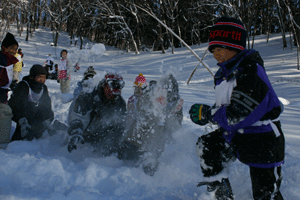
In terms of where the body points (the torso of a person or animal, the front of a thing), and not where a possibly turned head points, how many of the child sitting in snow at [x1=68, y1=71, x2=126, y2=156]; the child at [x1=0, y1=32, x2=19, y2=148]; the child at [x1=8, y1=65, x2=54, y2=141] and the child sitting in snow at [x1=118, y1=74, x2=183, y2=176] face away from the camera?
0

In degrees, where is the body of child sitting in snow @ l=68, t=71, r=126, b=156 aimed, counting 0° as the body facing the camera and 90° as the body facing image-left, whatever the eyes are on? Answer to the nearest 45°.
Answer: approximately 315°

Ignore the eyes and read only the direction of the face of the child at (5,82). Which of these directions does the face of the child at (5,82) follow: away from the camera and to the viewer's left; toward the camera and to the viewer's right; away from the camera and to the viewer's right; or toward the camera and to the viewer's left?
toward the camera and to the viewer's right

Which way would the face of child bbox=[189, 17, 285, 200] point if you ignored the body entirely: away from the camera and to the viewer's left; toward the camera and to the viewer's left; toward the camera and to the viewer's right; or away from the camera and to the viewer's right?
toward the camera and to the viewer's left

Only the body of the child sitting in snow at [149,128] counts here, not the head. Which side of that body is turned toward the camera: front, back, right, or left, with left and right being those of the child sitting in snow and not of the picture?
front

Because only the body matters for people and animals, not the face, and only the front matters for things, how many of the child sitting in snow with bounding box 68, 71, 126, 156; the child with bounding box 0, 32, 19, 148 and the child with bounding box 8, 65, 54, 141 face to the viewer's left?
0

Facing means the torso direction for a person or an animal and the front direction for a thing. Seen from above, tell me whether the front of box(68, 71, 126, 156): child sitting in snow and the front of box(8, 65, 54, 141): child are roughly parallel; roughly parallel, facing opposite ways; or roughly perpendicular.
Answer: roughly parallel
